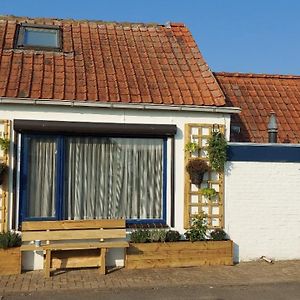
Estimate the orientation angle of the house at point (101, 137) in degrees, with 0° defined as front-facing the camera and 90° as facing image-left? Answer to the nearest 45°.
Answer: approximately 0°

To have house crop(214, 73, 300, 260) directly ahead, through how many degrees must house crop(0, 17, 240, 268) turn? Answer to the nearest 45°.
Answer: approximately 90° to its left

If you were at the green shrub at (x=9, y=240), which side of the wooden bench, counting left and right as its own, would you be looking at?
right

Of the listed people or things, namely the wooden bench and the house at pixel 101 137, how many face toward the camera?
2

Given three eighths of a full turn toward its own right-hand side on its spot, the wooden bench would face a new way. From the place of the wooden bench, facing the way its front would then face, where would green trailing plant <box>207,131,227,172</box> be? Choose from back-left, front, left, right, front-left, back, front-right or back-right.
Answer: back-right

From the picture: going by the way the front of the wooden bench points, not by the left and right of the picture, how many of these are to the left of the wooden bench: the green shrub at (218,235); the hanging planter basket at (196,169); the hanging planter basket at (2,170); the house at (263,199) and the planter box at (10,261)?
3

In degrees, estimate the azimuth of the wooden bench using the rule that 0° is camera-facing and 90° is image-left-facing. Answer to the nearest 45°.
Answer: approximately 0°

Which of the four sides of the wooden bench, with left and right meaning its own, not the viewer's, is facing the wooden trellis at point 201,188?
left

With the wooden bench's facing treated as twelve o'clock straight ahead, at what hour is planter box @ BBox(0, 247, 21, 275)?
The planter box is roughly at 3 o'clock from the wooden bench.
